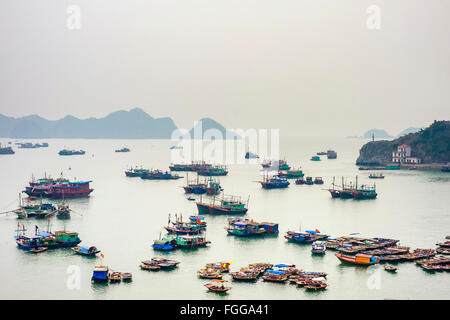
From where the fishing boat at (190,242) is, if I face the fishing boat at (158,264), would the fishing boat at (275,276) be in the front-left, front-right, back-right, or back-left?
front-left

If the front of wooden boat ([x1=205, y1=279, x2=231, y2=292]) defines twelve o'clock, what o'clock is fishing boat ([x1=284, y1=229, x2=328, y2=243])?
The fishing boat is roughly at 4 o'clock from the wooden boat.

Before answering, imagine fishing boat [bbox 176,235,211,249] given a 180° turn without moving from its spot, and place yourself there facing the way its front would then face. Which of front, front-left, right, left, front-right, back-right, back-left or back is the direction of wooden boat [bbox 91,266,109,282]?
front-left

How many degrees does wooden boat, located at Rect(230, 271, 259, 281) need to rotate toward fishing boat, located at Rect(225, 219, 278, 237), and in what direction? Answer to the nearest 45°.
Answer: approximately 90° to its right

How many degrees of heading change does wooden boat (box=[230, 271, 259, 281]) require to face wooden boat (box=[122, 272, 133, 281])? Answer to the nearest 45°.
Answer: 0° — it already faces it

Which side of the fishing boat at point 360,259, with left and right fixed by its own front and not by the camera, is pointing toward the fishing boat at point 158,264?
front

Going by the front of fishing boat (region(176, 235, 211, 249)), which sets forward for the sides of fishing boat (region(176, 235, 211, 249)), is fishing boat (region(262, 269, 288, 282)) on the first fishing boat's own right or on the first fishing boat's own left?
on the first fishing boat's own right

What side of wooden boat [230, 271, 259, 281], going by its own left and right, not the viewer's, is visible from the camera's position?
left

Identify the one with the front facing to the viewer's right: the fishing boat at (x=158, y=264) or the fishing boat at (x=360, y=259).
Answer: the fishing boat at (x=158, y=264)

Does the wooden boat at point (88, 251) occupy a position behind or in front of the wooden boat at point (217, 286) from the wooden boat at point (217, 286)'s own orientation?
in front

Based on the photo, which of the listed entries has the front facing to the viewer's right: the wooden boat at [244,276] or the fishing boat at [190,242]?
the fishing boat

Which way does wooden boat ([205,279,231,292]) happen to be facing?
to the viewer's left

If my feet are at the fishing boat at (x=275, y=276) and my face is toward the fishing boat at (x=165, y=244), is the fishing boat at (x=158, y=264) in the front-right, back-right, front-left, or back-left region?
front-left
